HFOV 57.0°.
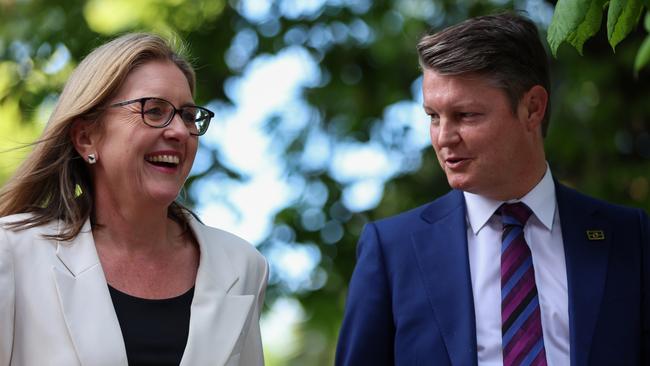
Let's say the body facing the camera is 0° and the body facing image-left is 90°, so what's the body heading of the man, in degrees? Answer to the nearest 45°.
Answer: approximately 0°

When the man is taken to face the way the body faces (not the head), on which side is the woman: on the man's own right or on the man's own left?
on the man's own right
